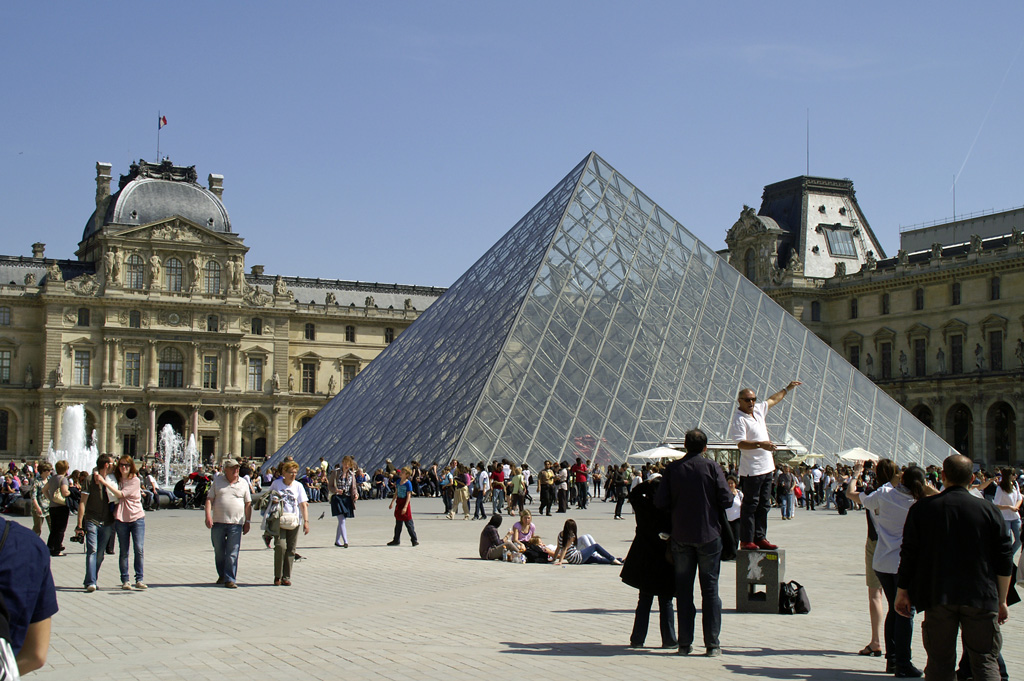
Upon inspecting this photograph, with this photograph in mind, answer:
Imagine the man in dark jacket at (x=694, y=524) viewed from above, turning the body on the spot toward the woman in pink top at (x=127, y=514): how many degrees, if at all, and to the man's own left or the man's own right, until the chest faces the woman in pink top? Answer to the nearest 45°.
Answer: approximately 45° to the man's own left

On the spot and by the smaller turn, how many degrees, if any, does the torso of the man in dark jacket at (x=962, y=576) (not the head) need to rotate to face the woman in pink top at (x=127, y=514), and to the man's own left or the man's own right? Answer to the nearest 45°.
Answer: approximately 45° to the man's own left

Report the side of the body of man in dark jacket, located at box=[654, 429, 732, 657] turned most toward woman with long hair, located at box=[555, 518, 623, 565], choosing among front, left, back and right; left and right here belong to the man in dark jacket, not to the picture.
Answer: front

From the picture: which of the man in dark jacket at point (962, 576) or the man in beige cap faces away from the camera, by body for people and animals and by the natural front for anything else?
the man in dark jacket

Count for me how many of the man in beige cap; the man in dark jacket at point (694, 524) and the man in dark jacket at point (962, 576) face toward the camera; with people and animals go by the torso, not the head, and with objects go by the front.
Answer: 1

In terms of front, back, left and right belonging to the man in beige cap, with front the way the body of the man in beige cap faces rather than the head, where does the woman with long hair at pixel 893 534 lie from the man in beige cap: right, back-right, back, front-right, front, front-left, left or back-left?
front-left

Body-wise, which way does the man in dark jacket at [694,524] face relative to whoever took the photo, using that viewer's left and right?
facing away from the viewer

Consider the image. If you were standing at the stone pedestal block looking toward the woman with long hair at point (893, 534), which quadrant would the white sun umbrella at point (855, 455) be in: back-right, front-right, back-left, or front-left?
back-left

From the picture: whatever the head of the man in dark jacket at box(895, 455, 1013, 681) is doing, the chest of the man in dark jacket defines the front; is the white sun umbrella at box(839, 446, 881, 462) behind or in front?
in front

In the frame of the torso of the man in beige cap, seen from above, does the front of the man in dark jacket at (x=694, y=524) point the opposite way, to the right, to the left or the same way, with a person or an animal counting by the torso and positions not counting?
the opposite way

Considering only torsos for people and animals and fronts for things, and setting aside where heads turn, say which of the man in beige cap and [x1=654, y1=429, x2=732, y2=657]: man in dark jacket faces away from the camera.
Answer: the man in dark jacket

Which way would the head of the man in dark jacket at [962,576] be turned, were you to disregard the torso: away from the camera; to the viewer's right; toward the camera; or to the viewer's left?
away from the camera

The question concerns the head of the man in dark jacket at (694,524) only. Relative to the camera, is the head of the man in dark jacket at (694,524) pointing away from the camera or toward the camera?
away from the camera

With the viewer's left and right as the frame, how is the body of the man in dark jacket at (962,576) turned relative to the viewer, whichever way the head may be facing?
facing away from the viewer
